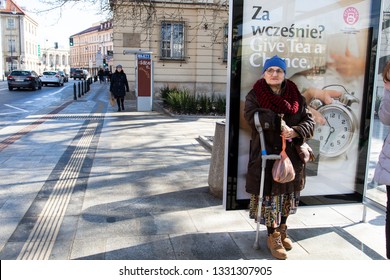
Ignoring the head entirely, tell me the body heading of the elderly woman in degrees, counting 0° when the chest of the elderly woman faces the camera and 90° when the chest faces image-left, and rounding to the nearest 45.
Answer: approximately 0°

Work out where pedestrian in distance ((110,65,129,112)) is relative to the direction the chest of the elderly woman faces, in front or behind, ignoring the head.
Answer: behind

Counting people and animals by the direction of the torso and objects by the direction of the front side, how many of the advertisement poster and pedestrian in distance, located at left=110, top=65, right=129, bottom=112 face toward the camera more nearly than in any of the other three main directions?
2

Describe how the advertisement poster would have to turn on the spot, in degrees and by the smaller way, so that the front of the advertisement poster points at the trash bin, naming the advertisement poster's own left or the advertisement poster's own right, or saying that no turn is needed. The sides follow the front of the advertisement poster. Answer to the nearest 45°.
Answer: approximately 135° to the advertisement poster's own right

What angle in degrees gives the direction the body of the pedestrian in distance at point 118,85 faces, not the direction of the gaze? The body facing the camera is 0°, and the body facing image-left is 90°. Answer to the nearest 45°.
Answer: approximately 0°

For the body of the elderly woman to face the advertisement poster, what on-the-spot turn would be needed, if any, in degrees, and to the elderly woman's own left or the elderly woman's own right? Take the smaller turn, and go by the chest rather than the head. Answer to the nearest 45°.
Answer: approximately 135° to the elderly woman's own left
